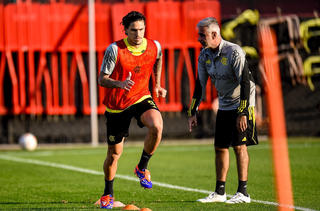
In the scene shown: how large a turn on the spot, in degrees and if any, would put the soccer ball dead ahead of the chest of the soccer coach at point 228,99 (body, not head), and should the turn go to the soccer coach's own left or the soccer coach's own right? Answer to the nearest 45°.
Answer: approximately 90° to the soccer coach's own right

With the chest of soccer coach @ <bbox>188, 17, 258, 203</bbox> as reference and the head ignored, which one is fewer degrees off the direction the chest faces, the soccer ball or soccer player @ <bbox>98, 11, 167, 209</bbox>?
the soccer player

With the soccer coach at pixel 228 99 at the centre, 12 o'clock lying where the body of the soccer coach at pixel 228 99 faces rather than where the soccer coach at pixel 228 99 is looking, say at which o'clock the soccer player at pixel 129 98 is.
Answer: the soccer player at pixel 129 98 is roughly at 1 o'clock from the soccer coach at pixel 228 99.

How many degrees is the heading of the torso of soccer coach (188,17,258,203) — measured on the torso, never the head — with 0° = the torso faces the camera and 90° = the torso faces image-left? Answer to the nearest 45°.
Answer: approximately 45°

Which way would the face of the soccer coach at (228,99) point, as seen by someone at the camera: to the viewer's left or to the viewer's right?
to the viewer's left
